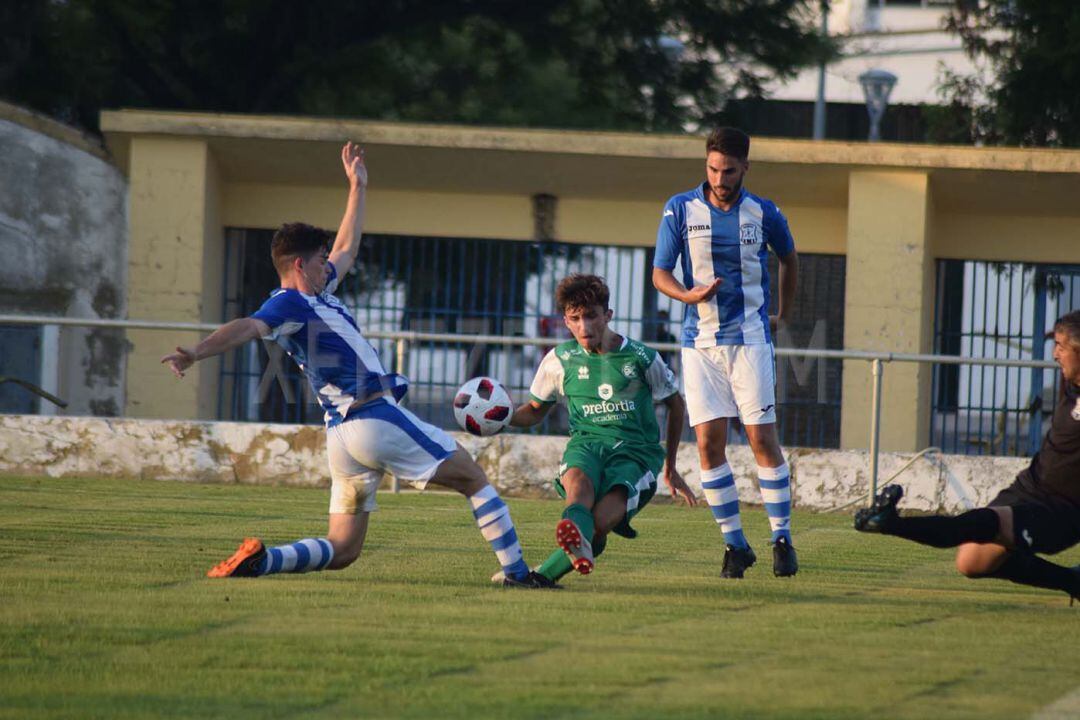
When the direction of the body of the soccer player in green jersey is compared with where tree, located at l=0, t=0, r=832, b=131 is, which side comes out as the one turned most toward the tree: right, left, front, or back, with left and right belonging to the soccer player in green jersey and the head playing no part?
back

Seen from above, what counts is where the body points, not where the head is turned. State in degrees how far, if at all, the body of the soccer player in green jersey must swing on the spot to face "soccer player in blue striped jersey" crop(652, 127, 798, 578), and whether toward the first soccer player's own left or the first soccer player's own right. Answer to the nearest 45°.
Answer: approximately 135° to the first soccer player's own left

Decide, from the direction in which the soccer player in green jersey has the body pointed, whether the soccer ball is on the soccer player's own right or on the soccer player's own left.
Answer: on the soccer player's own right

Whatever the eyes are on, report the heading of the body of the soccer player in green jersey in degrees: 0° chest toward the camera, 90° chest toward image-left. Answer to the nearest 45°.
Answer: approximately 0°

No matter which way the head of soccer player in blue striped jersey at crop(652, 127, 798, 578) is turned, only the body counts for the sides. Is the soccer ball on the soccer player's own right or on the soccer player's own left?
on the soccer player's own right

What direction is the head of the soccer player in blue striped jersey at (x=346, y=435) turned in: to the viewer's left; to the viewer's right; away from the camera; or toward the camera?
to the viewer's right

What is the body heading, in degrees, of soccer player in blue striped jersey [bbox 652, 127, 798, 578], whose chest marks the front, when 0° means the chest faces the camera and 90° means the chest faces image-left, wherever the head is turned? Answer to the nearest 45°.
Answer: approximately 0°

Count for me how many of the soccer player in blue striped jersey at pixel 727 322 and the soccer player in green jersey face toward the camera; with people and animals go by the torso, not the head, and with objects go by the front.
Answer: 2

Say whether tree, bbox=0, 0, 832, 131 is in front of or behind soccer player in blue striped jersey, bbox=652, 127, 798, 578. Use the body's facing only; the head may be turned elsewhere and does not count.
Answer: behind
